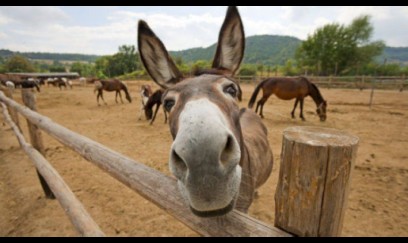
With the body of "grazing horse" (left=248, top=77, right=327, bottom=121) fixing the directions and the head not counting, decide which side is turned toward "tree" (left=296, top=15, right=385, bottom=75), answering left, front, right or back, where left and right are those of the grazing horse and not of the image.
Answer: left

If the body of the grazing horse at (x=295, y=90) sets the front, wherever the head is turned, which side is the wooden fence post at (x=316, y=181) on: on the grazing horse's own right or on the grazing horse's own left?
on the grazing horse's own right

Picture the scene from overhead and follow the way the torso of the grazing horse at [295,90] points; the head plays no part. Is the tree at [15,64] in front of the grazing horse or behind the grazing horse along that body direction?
behind

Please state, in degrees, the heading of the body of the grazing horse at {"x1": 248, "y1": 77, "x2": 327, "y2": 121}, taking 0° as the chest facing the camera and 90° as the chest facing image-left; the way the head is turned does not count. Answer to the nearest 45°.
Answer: approximately 270°

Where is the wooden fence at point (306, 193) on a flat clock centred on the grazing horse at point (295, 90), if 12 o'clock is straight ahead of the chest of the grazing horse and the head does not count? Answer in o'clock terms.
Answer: The wooden fence is roughly at 3 o'clock from the grazing horse.

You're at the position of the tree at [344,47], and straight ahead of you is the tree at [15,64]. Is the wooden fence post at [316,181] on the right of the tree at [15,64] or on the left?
left

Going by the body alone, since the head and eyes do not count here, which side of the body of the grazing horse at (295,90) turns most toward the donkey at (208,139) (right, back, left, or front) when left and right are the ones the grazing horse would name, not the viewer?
right
